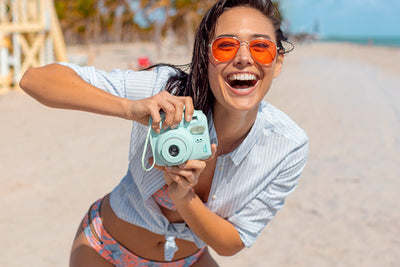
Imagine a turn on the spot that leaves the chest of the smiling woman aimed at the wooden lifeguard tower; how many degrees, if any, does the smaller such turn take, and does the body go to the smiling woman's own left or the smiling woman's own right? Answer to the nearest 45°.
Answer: approximately 180°

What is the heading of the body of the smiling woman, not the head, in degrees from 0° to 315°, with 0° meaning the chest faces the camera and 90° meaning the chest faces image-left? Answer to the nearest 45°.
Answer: approximately 0°
